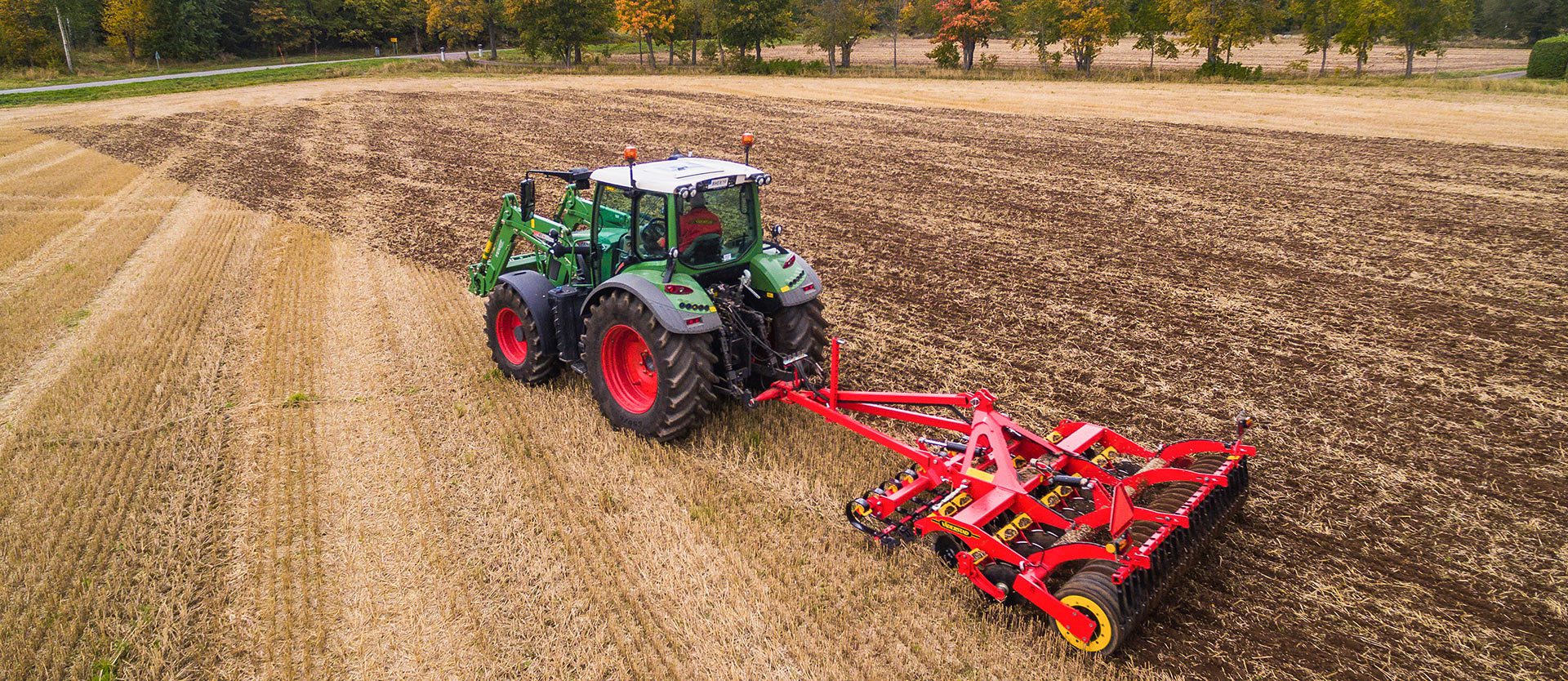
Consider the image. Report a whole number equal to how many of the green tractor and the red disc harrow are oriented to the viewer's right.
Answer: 0

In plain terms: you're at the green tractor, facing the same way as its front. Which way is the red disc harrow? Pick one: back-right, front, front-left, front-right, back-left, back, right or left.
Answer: back

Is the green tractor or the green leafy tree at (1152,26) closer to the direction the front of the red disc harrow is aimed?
the green tractor

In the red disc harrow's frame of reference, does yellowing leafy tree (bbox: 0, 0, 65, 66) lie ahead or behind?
ahead

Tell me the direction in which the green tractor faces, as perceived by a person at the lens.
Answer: facing away from the viewer and to the left of the viewer

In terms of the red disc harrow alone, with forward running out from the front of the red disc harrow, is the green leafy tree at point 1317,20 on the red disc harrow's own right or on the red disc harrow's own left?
on the red disc harrow's own right

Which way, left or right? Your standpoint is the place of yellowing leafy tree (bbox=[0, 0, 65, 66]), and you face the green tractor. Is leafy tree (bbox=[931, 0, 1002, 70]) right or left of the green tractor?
left

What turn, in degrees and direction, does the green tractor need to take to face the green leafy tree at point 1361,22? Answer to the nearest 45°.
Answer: approximately 90° to its right

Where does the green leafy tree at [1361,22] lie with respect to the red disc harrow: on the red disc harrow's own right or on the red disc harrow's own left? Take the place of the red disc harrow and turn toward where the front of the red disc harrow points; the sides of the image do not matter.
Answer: on the red disc harrow's own right

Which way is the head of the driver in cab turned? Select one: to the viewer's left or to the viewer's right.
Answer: to the viewer's left

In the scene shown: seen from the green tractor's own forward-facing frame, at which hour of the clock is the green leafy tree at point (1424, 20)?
The green leafy tree is roughly at 3 o'clock from the green tractor.

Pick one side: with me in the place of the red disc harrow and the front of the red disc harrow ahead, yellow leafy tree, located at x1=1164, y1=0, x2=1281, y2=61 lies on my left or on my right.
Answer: on my right

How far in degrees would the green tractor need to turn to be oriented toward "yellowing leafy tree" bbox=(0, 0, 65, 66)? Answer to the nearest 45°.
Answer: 0° — it already faces it

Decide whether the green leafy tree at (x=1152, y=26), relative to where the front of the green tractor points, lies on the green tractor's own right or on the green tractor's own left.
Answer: on the green tractor's own right

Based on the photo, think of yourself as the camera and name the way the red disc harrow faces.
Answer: facing away from the viewer and to the left of the viewer
